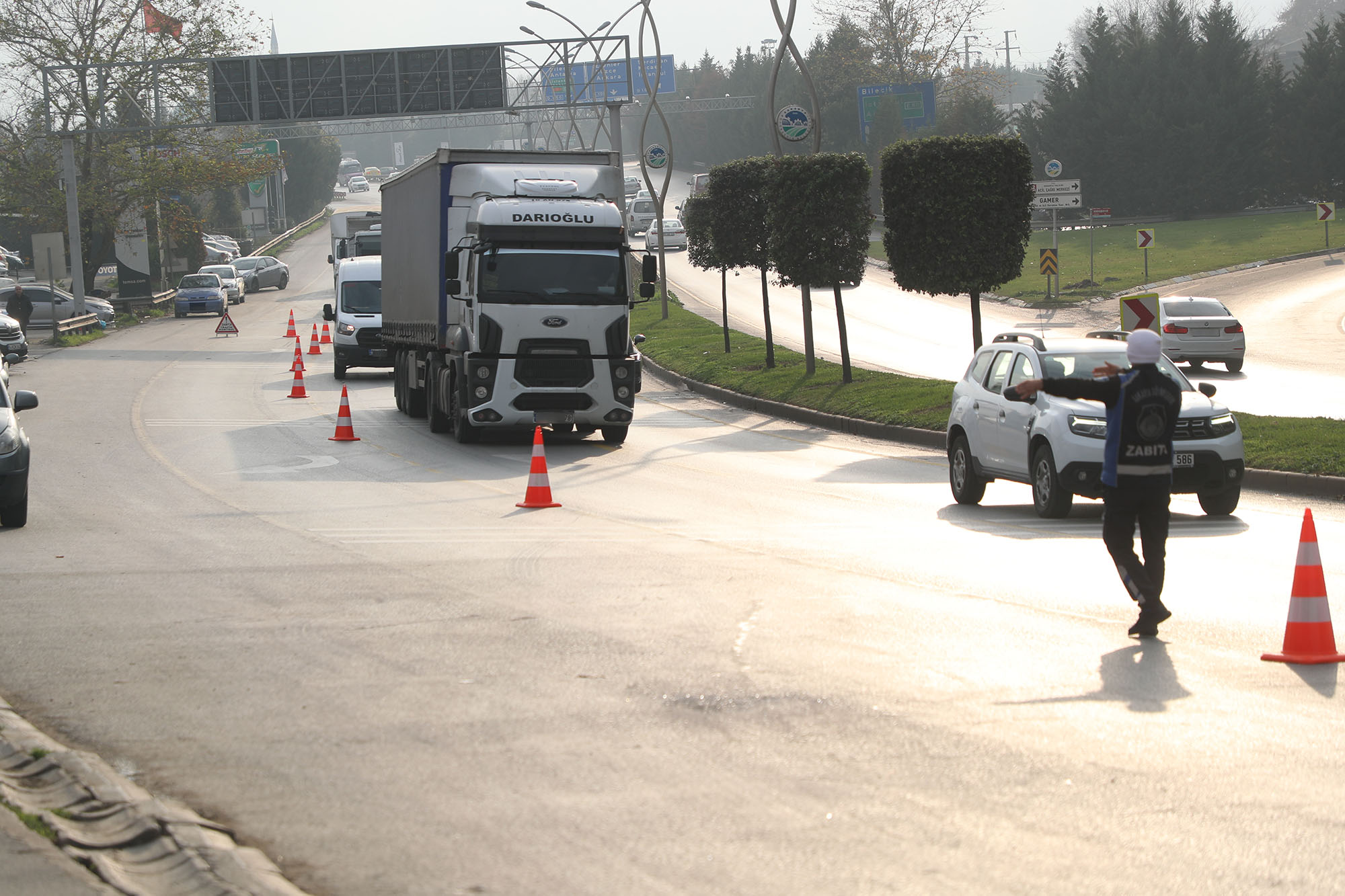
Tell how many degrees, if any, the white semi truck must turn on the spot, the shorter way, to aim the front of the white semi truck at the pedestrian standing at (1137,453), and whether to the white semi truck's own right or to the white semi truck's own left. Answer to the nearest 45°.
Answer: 0° — it already faces them

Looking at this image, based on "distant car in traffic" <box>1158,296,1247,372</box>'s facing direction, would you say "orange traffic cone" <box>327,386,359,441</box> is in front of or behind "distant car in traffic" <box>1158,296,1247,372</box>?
behind

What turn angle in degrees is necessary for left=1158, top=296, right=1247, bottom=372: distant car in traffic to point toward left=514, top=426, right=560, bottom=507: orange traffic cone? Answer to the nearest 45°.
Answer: approximately 180°

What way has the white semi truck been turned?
toward the camera

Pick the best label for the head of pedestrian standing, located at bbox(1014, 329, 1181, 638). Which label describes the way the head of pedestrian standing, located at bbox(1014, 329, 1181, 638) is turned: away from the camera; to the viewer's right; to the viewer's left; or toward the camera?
away from the camera

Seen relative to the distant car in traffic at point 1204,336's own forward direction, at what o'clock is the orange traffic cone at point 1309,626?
The orange traffic cone is roughly at 6 o'clock from the distant car in traffic.

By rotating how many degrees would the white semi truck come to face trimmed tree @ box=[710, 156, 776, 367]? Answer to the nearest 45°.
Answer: approximately 180°

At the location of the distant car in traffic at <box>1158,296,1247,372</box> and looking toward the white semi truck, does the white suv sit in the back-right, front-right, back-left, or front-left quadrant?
front-left

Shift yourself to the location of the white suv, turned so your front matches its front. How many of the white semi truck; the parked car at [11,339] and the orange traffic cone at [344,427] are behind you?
3

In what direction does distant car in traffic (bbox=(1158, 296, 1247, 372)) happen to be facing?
away from the camera

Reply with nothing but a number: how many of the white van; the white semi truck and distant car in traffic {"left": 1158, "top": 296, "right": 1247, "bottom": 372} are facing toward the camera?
2

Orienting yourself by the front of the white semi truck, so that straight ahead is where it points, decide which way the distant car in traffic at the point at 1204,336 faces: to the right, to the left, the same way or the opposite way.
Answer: the opposite way

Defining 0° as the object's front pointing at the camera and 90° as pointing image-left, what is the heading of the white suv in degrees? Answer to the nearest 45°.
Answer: approximately 315°
